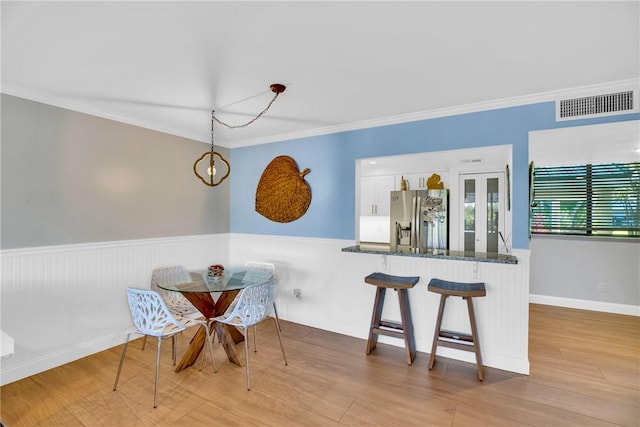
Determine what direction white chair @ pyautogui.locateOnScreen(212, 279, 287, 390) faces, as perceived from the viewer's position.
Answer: facing away from the viewer and to the left of the viewer

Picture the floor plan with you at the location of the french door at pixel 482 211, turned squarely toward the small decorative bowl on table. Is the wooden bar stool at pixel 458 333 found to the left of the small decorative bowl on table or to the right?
left

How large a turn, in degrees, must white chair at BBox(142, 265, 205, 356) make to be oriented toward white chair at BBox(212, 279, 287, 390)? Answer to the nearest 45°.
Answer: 0° — it already faces it

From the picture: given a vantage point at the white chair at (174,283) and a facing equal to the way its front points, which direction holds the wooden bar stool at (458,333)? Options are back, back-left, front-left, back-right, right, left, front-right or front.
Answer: front

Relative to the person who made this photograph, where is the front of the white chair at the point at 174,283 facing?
facing the viewer and to the right of the viewer

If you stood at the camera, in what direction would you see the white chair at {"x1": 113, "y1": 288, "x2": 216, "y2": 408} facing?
facing away from the viewer and to the right of the viewer

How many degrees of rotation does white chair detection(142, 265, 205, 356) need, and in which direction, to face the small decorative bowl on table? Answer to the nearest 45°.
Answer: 0° — it already faces it

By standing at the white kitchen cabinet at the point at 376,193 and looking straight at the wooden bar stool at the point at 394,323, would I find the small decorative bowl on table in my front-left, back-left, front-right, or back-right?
front-right

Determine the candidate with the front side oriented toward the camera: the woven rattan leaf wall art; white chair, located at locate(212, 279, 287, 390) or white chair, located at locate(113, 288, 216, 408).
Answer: the woven rattan leaf wall art

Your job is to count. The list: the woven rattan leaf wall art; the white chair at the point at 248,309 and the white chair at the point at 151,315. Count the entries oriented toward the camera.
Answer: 1

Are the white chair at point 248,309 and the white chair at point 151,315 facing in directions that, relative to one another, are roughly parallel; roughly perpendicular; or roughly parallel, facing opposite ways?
roughly perpendicular

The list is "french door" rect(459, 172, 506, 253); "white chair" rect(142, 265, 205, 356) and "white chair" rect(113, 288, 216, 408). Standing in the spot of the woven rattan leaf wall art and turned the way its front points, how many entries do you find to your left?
1

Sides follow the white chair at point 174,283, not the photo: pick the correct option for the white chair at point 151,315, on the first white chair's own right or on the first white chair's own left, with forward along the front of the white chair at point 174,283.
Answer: on the first white chair's own right

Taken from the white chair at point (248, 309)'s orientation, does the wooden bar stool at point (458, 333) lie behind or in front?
behind

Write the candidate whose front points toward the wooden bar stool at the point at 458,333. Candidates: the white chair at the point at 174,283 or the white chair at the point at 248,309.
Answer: the white chair at the point at 174,283

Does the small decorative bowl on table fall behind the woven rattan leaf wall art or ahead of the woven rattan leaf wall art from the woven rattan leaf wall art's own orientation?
ahead

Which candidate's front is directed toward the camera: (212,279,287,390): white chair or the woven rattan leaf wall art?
the woven rattan leaf wall art

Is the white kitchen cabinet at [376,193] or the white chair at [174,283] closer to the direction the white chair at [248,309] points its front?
the white chair

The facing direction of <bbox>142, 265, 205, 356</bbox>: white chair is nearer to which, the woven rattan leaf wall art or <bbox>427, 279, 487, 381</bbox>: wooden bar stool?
the wooden bar stool

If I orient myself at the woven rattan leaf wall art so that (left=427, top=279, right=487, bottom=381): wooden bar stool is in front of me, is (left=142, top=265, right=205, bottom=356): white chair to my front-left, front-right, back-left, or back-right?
back-right

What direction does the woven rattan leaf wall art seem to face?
toward the camera

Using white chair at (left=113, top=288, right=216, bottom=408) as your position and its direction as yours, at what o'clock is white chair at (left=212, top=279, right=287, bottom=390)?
white chair at (left=212, top=279, right=287, bottom=390) is roughly at 2 o'clock from white chair at (left=113, top=288, right=216, bottom=408).
